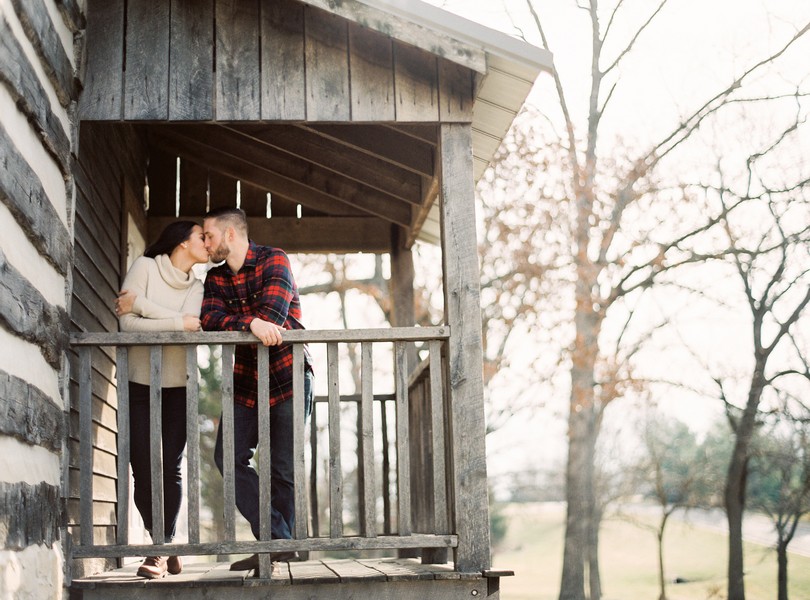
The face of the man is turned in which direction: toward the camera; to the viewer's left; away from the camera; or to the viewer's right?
to the viewer's left

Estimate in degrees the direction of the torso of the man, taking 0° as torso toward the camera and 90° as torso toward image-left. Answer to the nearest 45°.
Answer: approximately 45°

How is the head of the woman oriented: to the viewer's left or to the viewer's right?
to the viewer's right

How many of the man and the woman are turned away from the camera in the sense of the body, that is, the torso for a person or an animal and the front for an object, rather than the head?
0

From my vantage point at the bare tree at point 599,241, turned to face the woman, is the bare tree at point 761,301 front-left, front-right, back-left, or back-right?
back-left

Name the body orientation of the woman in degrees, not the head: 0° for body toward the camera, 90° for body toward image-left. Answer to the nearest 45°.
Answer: approximately 0°
